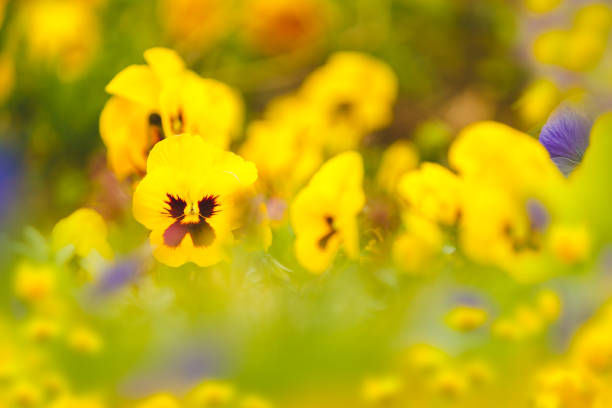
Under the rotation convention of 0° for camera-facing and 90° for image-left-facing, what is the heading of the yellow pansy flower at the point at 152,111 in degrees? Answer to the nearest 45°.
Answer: approximately 0°

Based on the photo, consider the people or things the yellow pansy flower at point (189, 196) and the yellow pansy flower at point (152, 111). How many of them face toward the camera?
2
